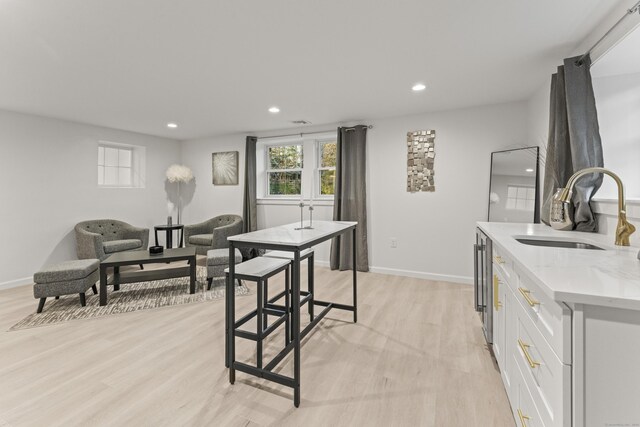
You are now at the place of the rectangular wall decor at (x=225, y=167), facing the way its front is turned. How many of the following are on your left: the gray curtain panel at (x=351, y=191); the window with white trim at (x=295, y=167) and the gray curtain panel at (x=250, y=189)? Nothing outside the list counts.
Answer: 3

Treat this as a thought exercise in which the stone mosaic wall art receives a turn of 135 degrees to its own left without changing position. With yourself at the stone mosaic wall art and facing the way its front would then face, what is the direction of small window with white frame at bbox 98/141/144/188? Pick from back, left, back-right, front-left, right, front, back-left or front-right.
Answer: back-left

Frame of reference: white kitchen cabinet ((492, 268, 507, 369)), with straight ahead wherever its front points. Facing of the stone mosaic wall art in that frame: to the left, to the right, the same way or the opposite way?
to the left

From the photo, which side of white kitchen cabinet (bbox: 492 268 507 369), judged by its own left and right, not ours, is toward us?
left

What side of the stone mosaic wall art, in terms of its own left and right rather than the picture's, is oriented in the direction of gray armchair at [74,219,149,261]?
right

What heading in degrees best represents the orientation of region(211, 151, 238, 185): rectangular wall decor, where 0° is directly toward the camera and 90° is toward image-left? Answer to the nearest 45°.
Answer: approximately 45°

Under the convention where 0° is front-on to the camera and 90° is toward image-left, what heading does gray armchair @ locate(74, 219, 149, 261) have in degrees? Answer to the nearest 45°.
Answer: approximately 315°

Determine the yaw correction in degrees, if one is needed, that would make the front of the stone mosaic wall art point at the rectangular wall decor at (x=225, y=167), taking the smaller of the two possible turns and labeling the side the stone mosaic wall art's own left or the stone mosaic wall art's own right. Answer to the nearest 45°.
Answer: approximately 90° to the stone mosaic wall art's own right

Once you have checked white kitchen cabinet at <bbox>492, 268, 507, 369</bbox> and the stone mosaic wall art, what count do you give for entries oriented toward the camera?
1

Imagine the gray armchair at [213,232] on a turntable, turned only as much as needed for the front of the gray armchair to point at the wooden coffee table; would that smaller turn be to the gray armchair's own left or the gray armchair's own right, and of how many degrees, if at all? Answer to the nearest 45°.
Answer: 0° — it already faces it

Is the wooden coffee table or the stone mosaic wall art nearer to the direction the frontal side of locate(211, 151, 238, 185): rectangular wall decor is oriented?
the wooden coffee table

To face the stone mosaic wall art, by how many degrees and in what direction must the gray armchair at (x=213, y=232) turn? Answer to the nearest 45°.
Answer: approximately 90° to its left
